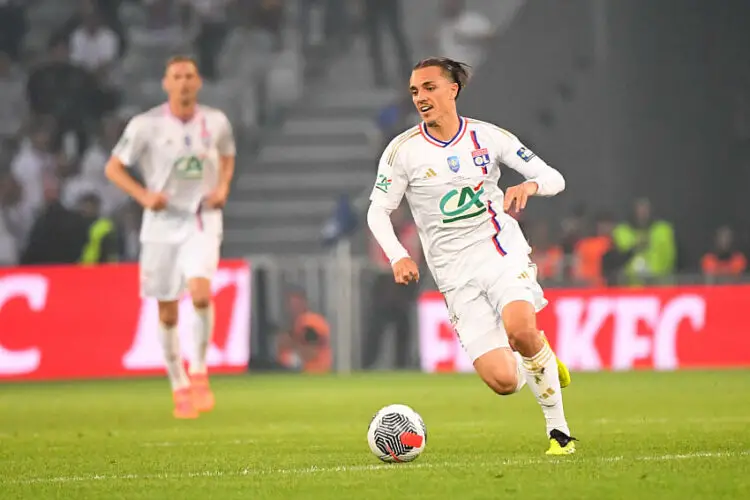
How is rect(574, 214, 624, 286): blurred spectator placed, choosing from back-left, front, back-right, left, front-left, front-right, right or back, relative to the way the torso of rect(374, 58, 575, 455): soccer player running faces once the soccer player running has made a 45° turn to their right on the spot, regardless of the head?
right

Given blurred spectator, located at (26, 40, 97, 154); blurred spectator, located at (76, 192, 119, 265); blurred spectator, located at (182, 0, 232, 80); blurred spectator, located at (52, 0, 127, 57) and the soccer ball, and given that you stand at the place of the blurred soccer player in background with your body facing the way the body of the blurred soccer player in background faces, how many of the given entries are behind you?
4

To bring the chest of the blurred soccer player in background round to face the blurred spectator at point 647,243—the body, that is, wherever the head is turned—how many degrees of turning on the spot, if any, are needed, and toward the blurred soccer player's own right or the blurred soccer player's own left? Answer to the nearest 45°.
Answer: approximately 135° to the blurred soccer player's own left

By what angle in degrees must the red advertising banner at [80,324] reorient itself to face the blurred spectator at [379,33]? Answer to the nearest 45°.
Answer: approximately 135° to its left

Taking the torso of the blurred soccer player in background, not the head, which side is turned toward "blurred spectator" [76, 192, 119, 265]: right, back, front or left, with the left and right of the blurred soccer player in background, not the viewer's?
back

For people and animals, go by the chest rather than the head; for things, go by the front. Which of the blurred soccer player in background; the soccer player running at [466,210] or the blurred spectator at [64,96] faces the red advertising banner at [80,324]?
the blurred spectator

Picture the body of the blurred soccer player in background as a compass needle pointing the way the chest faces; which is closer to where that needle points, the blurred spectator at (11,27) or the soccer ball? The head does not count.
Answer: the soccer ball

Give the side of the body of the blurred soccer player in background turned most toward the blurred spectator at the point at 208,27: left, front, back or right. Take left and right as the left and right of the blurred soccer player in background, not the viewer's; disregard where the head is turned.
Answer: back
